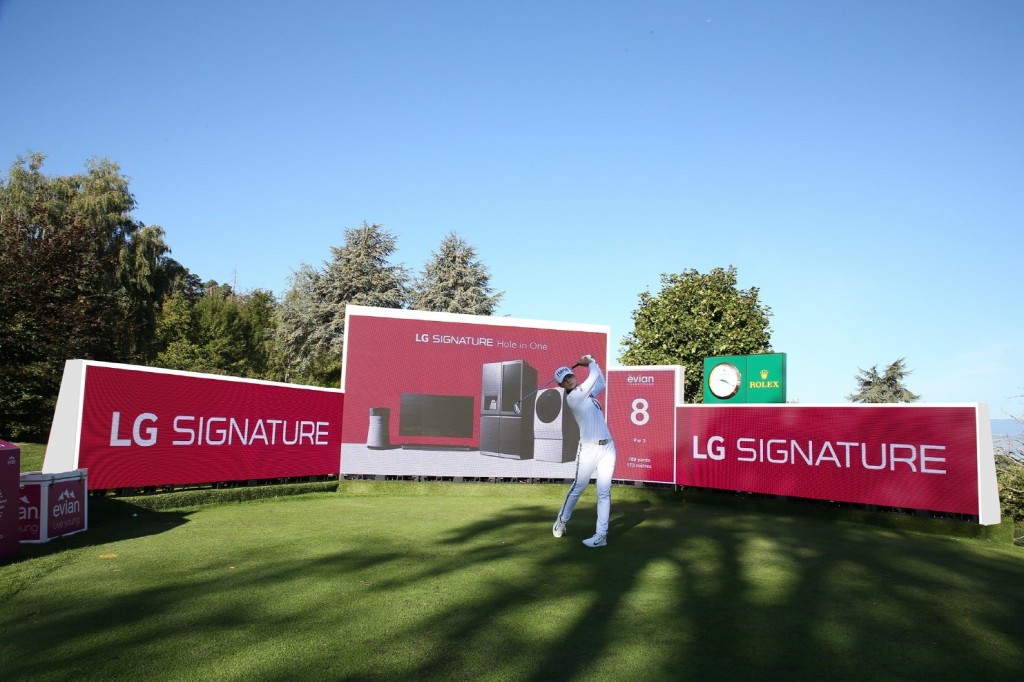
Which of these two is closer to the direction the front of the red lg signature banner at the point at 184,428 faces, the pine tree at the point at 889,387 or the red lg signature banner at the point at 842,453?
the red lg signature banner

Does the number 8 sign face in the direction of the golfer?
yes

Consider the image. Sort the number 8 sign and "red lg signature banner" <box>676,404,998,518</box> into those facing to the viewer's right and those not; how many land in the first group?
0

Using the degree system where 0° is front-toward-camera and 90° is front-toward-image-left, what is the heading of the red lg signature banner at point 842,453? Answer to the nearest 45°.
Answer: approximately 45°

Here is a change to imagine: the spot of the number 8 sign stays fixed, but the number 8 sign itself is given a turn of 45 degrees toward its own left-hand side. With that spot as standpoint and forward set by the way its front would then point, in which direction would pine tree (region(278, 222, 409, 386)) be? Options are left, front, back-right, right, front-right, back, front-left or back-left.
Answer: back

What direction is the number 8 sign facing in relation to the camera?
toward the camera

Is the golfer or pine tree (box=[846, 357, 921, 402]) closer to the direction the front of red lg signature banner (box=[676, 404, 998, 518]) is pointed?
the golfer

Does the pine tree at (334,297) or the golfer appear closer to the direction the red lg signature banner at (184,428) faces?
the golfer

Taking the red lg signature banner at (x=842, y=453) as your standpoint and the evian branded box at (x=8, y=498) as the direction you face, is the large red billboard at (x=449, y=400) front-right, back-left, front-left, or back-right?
front-right

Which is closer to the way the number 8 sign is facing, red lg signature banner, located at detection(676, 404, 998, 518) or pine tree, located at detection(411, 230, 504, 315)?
the red lg signature banner

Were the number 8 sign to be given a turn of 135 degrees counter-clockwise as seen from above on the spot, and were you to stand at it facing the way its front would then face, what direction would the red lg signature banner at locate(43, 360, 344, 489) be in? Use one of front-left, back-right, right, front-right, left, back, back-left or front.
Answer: back

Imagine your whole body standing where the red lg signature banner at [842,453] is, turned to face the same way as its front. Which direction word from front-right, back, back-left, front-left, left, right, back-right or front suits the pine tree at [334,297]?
right

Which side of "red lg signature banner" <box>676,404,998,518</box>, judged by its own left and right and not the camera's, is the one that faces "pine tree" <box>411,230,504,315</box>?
right

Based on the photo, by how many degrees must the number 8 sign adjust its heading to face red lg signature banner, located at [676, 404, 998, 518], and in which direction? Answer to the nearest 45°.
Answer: approximately 45° to its left

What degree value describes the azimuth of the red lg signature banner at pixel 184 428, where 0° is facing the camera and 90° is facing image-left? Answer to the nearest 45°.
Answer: approximately 315°

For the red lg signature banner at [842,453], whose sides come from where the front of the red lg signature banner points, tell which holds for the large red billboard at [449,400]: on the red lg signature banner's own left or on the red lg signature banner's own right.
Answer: on the red lg signature banner's own right

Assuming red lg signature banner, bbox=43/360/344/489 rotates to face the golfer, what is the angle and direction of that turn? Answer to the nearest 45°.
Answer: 0° — it already faces them
